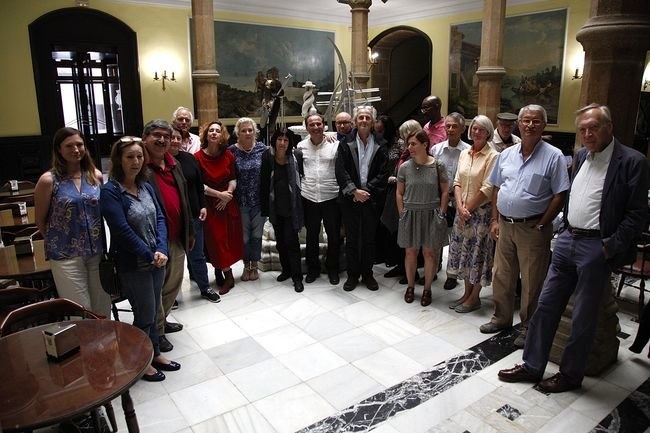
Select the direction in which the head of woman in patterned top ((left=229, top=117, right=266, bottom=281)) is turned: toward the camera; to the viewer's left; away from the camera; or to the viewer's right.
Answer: toward the camera

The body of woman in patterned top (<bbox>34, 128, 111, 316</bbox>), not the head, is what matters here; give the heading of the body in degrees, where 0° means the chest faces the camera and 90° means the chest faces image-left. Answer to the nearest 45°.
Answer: approximately 315°

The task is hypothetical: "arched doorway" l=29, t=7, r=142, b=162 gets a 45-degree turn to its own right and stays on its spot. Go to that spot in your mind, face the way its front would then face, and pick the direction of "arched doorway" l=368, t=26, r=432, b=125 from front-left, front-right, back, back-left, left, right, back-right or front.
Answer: back-left

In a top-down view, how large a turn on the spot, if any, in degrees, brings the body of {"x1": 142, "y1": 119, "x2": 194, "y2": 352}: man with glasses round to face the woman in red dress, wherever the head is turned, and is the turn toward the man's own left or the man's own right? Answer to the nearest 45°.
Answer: approximately 90° to the man's own left

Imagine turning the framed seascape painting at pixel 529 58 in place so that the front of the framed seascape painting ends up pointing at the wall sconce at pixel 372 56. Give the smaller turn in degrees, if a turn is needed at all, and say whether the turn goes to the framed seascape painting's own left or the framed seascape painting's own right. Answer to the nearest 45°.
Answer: approximately 90° to the framed seascape painting's own right

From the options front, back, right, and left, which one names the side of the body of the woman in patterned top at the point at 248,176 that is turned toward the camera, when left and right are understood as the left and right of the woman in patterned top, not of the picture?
front

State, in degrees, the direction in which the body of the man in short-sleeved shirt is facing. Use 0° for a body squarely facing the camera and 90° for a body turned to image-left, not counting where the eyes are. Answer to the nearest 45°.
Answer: approximately 45°

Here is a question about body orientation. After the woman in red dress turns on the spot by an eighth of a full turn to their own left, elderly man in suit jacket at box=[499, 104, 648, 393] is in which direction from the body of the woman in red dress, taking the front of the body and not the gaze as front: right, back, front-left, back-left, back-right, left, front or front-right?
front

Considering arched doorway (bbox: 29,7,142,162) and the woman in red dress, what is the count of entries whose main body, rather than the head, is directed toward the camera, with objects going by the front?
2

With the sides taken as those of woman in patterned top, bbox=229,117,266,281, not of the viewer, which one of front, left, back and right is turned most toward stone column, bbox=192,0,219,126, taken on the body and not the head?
back

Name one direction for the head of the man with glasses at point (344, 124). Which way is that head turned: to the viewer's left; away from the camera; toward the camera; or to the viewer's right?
toward the camera

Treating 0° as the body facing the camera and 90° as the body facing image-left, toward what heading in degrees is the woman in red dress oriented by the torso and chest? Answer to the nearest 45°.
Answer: approximately 0°

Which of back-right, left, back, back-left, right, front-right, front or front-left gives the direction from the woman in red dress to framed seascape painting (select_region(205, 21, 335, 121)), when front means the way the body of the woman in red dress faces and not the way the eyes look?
back

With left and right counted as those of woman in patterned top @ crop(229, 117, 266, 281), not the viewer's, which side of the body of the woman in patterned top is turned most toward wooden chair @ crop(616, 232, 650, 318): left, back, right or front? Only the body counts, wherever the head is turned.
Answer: left

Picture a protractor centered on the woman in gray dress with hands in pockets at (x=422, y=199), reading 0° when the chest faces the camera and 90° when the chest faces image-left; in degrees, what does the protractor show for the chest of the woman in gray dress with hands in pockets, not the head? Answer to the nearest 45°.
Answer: approximately 0°

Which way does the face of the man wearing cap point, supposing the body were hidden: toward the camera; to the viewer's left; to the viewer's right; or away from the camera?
toward the camera

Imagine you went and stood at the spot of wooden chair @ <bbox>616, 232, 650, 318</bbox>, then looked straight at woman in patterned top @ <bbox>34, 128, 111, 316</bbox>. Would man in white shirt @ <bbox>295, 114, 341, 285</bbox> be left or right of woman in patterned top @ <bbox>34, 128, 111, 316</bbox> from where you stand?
right

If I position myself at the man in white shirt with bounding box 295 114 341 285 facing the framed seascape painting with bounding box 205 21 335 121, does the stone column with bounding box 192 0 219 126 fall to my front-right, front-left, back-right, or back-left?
front-left

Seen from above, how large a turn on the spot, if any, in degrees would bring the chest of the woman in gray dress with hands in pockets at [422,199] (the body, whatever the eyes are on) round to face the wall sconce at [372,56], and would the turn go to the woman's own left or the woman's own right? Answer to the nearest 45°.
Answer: approximately 180°

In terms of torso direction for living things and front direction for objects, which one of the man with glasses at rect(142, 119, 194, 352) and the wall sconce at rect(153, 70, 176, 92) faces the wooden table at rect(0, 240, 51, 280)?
the wall sconce

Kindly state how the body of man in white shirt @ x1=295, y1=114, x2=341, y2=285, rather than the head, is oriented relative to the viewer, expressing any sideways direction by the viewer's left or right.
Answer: facing the viewer

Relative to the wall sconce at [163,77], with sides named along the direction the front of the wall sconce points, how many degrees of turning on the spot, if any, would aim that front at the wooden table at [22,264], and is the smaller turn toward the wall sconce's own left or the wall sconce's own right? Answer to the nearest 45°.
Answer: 0° — it already faces it
